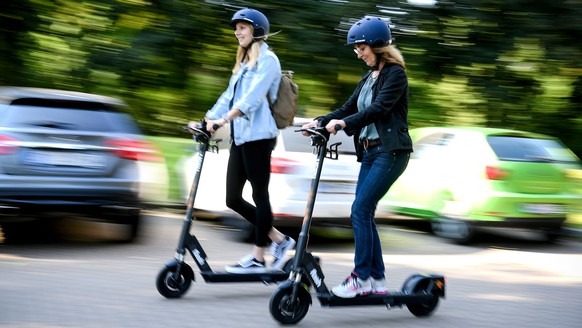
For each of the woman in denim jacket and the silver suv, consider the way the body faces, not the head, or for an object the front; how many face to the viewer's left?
1

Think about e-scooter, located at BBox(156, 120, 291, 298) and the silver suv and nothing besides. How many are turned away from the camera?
1

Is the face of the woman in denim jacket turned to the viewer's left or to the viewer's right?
to the viewer's left

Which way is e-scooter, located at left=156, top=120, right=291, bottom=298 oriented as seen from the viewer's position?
to the viewer's left

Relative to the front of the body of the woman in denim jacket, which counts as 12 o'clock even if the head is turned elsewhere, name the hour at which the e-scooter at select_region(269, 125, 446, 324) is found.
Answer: The e-scooter is roughly at 8 o'clock from the woman in denim jacket.

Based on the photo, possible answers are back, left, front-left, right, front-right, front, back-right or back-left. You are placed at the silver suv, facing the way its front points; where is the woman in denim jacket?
back-right

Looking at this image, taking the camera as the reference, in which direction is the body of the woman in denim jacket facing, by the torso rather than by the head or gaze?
to the viewer's left

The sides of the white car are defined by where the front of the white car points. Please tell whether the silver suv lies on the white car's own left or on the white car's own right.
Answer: on the white car's own left

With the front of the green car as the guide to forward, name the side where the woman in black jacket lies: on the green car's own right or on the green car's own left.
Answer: on the green car's own left

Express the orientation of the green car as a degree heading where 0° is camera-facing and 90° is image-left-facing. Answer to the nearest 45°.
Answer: approximately 135°

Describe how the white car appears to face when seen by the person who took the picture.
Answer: facing away from the viewer and to the left of the viewer

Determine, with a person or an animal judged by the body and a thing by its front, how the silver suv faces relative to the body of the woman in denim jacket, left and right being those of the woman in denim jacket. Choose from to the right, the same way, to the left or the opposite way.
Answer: to the right

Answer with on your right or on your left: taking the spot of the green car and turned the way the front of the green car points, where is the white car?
on your left

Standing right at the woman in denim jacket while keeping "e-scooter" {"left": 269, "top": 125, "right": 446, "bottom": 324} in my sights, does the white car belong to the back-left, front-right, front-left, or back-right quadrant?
back-left

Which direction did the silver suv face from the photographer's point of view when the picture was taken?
facing away from the viewer

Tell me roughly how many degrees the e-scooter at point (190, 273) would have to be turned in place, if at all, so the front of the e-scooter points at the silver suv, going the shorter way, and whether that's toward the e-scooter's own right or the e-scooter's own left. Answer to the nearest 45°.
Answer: approximately 45° to the e-scooter's own right
